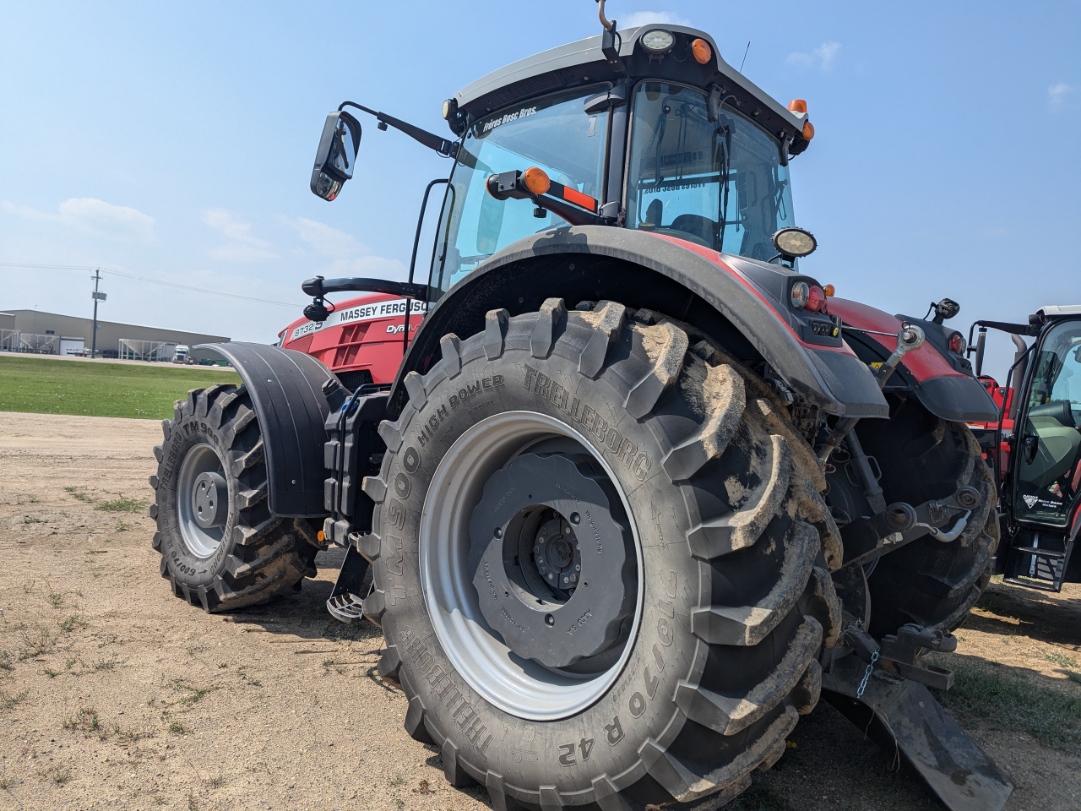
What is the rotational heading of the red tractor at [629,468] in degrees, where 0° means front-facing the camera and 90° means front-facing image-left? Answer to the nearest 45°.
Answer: approximately 135°
